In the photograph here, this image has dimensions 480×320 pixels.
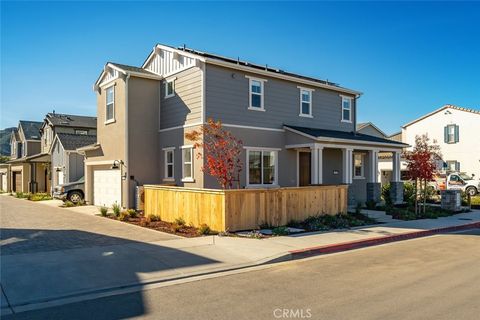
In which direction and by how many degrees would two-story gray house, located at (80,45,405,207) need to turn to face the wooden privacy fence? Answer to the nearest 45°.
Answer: approximately 45° to its right

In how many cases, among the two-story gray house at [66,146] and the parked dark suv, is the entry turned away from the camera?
0

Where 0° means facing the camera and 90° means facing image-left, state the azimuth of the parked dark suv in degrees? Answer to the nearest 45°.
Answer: approximately 45°

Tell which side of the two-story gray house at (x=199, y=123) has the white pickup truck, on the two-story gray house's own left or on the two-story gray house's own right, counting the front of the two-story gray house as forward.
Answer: on the two-story gray house's own left

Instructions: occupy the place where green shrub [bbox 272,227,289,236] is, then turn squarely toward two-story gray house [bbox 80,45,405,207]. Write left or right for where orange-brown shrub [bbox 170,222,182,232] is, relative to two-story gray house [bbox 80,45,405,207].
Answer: left

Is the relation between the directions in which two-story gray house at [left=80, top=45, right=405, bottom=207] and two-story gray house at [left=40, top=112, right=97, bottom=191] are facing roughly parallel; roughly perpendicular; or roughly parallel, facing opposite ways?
roughly perpendicular

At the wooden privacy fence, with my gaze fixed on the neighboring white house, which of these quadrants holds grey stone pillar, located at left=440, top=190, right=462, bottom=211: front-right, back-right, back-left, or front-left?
front-right

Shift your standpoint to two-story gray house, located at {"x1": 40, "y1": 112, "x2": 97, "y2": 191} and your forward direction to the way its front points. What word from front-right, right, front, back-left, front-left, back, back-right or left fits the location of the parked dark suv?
front-left
